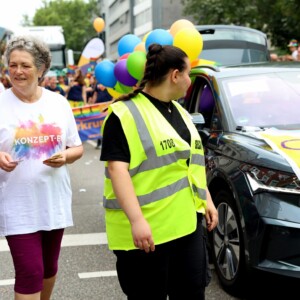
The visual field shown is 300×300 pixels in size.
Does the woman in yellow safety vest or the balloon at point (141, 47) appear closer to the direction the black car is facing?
the woman in yellow safety vest

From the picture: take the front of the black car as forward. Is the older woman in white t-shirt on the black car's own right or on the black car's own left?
on the black car's own right

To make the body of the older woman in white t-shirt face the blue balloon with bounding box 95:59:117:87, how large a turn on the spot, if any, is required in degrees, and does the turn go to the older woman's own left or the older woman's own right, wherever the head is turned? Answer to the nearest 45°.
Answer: approximately 180°

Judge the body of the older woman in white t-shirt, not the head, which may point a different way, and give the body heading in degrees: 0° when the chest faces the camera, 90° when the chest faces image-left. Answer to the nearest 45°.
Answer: approximately 0°

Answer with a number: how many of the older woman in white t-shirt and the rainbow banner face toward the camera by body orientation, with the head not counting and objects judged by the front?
2
